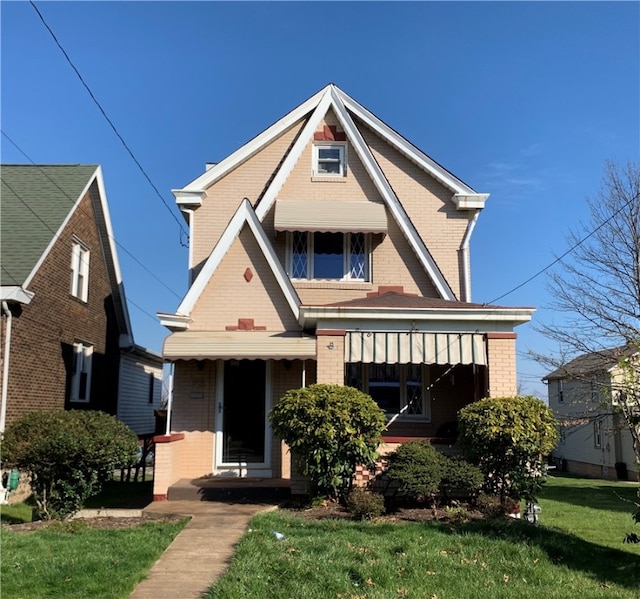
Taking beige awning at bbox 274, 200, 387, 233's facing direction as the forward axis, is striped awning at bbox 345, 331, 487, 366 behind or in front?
in front

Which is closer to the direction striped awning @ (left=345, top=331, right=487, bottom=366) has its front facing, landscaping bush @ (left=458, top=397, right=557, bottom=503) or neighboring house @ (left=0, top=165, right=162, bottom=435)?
the landscaping bush

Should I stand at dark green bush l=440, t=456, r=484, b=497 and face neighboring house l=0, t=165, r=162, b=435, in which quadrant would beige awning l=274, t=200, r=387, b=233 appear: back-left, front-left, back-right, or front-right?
front-right

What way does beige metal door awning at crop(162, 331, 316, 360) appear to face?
toward the camera

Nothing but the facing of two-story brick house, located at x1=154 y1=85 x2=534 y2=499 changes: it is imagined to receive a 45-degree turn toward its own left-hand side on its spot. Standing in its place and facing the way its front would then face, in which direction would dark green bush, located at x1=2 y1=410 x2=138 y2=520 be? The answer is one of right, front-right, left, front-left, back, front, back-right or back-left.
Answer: right

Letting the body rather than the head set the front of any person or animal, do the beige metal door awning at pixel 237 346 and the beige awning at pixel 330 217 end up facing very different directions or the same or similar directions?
same or similar directions

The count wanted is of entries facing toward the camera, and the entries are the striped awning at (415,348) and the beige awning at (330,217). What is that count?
2

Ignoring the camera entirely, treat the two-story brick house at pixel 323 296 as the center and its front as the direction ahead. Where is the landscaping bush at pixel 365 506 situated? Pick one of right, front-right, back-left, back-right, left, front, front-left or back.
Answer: front

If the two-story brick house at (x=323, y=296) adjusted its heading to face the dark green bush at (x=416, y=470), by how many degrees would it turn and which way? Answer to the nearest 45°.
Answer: approximately 45° to its left

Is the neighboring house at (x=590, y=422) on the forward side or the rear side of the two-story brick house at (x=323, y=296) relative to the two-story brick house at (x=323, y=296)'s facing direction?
on the rear side

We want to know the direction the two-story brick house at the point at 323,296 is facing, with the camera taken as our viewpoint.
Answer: facing the viewer

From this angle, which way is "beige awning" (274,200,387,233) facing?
toward the camera

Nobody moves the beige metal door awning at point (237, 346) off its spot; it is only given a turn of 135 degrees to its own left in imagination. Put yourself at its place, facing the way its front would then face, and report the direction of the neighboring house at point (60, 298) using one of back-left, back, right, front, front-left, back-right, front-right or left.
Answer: left

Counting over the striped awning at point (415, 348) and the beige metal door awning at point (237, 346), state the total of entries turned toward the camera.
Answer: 2

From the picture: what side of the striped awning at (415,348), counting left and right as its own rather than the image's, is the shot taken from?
front

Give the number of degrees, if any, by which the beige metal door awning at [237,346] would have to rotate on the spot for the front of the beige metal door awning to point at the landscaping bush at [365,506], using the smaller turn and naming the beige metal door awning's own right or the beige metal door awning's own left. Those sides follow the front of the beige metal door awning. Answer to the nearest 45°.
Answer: approximately 45° to the beige metal door awning's own left

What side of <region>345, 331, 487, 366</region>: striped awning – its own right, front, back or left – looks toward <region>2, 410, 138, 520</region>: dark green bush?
right
